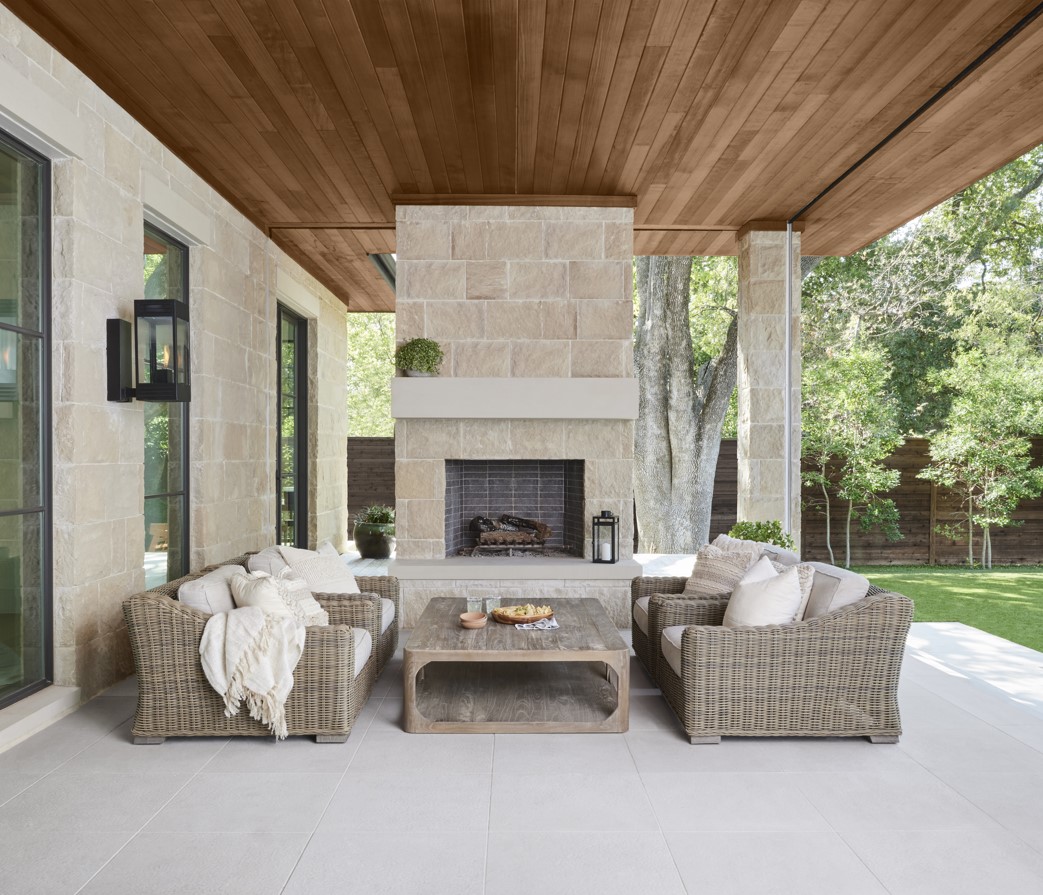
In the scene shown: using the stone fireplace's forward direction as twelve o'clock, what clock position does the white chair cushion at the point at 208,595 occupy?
The white chair cushion is roughly at 1 o'clock from the stone fireplace.

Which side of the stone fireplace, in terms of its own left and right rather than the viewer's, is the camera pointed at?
front

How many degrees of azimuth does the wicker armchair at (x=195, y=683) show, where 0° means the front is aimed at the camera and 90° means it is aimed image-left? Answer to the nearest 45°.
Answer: approximately 270°

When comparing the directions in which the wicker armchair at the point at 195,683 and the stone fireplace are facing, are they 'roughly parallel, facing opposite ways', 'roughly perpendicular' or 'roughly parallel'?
roughly perpendicular

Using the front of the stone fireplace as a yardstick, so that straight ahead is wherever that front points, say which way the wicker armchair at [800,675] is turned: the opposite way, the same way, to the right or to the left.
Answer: to the right

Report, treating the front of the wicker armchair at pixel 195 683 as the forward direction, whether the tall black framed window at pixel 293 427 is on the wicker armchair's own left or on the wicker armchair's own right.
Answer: on the wicker armchair's own left

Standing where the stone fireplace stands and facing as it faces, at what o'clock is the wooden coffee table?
The wooden coffee table is roughly at 12 o'clock from the stone fireplace.

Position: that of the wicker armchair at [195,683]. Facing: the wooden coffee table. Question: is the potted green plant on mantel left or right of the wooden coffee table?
left

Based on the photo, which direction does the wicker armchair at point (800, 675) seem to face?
to the viewer's left

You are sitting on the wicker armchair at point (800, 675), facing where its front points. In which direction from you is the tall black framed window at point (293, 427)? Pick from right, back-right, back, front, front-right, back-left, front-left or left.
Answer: front-right

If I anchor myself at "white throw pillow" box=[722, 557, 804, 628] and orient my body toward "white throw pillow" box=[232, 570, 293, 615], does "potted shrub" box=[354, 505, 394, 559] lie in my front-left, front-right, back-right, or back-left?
front-right

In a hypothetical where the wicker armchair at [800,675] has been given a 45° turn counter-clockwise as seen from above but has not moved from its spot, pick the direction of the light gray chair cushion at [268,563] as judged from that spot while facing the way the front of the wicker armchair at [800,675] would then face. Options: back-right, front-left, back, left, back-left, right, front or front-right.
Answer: front-right

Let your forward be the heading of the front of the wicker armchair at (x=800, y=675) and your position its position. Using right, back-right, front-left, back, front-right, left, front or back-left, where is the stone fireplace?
front-right

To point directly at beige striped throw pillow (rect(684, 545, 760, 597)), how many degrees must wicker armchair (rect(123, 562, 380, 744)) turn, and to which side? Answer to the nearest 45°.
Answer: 0° — it already faces it

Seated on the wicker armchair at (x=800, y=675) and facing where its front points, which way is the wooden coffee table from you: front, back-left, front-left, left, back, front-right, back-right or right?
front

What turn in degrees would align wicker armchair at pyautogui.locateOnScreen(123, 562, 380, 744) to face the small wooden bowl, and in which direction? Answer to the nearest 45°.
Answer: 0° — it already faces it

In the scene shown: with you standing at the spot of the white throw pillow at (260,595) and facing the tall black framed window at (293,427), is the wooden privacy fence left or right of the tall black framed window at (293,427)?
right

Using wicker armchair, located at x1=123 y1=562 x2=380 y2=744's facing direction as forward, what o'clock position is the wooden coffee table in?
The wooden coffee table is roughly at 12 o'clock from the wicker armchair.

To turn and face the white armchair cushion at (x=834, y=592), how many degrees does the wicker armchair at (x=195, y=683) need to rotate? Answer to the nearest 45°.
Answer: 0° — it already faces it

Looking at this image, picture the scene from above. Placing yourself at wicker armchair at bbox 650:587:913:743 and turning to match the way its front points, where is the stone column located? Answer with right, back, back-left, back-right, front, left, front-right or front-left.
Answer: right

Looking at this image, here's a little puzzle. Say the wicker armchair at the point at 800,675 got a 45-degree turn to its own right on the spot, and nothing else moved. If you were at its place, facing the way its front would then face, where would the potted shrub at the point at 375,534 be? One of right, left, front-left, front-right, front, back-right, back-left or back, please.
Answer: front
